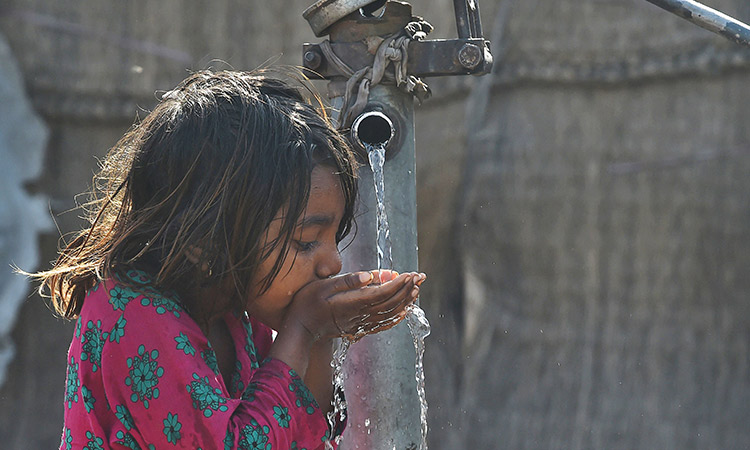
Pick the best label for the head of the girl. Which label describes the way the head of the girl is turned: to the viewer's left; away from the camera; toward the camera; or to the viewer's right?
to the viewer's right

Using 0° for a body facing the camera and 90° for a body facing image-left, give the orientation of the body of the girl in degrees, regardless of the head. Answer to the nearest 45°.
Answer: approximately 270°
